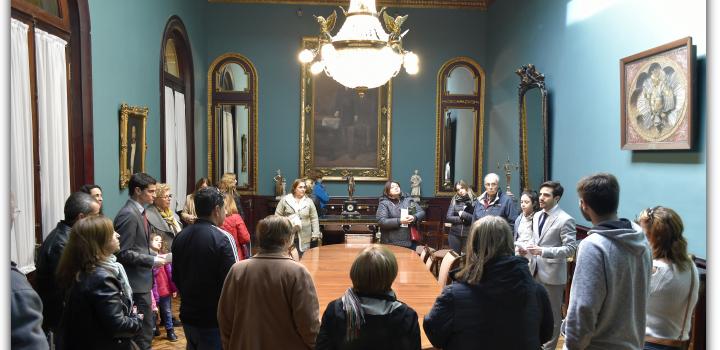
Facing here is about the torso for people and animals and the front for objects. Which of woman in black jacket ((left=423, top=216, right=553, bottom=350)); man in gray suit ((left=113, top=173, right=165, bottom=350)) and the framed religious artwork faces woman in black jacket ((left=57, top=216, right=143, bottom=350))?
the framed religious artwork

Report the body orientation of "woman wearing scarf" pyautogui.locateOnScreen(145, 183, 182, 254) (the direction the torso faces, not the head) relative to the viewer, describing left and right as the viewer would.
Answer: facing the viewer and to the right of the viewer

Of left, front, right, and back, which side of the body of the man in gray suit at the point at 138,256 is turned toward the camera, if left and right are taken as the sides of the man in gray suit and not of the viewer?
right

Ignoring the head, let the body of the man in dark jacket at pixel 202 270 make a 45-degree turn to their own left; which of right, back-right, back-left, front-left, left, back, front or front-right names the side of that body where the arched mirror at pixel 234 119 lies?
front

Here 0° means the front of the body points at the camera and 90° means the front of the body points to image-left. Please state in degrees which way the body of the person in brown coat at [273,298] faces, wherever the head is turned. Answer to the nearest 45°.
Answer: approximately 180°

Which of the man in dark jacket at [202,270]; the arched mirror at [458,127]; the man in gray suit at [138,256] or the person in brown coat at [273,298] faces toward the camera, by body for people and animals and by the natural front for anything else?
the arched mirror

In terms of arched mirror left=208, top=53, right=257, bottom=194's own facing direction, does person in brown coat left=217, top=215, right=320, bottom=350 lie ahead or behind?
ahead

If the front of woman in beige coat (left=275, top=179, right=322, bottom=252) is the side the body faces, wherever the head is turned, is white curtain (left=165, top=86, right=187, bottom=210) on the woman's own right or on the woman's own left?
on the woman's own right

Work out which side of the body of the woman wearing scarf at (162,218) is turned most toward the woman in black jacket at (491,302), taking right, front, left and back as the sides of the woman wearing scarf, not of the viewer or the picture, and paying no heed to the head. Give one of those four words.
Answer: front

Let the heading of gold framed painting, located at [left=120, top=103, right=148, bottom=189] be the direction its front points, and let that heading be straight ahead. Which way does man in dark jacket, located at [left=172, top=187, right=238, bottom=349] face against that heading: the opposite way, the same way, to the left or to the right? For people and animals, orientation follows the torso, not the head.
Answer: to the left

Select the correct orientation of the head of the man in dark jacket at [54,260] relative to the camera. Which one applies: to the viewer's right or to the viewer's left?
to the viewer's right

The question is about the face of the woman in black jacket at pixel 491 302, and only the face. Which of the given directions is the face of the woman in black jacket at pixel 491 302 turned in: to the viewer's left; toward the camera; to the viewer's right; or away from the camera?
away from the camera

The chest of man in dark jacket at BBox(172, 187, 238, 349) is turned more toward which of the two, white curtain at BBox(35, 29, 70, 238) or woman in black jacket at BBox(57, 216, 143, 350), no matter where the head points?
the white curtain

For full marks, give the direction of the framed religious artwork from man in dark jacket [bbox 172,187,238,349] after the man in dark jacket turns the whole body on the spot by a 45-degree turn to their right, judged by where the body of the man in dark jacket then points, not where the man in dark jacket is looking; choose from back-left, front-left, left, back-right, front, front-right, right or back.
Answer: front

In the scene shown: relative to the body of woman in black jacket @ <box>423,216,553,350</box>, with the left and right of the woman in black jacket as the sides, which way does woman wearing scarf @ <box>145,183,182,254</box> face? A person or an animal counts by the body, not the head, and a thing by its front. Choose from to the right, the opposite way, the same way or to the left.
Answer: to the right

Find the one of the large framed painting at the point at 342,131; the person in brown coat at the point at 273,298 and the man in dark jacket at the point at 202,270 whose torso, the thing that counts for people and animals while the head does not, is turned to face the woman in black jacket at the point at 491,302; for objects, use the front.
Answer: the large framed painting

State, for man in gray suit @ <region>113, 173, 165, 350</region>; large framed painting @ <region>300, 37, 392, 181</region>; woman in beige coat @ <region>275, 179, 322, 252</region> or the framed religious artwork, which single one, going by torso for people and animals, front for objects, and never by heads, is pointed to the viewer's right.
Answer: the man in gray suit

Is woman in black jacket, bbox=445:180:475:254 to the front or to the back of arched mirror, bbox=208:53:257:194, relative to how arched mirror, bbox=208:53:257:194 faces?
to the front
